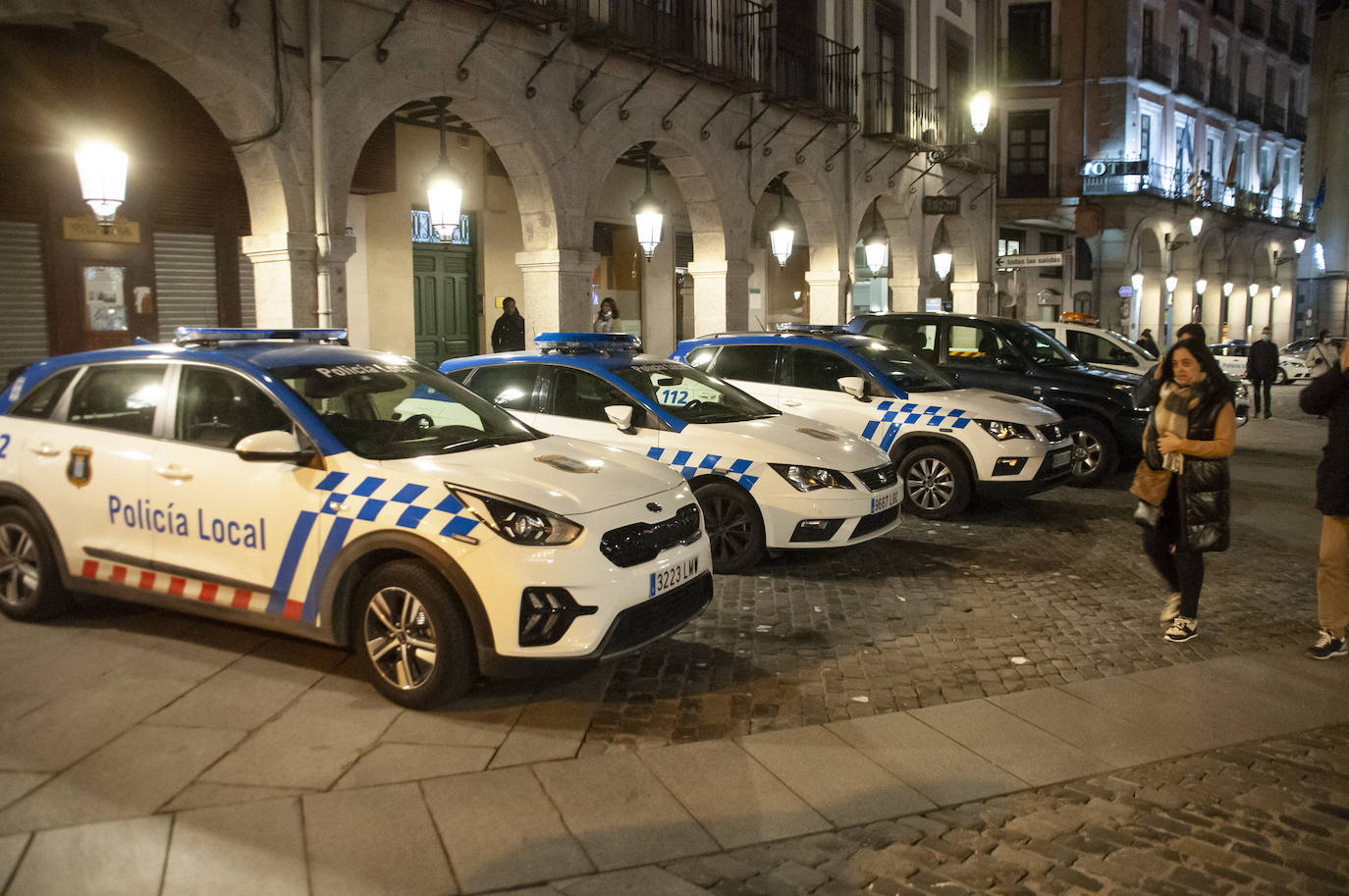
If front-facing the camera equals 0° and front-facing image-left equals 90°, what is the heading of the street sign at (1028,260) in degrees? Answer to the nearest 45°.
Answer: approximately 0°

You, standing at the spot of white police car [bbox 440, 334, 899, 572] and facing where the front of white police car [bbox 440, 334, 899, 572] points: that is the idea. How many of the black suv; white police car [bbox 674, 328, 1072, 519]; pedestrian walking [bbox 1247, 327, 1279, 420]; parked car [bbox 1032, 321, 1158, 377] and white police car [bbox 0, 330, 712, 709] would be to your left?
4

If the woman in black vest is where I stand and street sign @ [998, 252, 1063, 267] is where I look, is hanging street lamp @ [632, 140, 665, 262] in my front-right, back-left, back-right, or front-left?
front-left

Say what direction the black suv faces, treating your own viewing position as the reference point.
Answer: facing the viewer and to the right of the viewer

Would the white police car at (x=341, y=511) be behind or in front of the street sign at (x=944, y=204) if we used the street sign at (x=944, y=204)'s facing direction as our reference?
in front

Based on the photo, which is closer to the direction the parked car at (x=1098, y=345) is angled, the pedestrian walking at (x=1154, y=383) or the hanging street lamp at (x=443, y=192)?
the pedestrian walking

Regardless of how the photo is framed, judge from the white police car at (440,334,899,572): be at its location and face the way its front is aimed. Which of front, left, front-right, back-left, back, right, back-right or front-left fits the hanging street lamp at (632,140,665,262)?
back-left

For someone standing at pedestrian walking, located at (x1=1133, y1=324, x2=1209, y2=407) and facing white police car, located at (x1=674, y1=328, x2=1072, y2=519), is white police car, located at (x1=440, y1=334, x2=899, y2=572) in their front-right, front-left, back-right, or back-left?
front-left

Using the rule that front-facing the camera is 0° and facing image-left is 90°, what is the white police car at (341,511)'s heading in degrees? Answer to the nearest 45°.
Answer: approximately 315°

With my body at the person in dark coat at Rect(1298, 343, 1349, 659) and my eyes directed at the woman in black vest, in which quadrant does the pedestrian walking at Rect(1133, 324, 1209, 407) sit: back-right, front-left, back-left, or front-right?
front-right

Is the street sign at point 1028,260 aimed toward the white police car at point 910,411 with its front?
yes

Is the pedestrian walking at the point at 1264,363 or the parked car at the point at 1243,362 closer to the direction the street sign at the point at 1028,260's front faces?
the pedestrian walking

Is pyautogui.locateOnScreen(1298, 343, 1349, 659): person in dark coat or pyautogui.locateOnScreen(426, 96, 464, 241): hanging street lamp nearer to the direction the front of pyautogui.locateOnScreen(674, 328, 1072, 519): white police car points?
the person in dark coat

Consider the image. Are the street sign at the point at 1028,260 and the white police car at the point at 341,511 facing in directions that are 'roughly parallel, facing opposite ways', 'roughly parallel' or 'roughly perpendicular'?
roughly perpendicular

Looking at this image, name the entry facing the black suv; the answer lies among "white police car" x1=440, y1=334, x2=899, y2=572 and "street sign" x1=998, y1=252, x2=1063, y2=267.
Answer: the street sign

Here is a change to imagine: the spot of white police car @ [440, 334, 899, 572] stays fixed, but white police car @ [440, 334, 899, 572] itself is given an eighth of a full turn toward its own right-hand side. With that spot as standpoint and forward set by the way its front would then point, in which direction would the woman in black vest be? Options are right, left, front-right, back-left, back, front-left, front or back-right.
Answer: front-left

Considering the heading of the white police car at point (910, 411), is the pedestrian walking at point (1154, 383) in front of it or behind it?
in front

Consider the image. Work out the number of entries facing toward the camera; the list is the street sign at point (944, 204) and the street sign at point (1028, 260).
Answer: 2

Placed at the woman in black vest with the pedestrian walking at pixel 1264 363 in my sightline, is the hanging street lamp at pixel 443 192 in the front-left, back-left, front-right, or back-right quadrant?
front-left

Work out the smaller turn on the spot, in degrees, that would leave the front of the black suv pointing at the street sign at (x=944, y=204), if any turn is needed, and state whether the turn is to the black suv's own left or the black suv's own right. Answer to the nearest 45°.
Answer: approximately 135° to the black suv's own left
